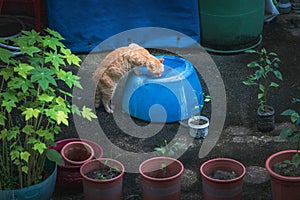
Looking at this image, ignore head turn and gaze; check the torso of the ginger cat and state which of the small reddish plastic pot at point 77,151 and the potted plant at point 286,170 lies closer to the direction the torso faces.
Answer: the potted plant

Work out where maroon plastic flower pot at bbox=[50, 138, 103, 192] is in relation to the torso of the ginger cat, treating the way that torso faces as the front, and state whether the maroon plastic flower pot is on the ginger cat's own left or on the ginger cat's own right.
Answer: on the ginger cat's own right

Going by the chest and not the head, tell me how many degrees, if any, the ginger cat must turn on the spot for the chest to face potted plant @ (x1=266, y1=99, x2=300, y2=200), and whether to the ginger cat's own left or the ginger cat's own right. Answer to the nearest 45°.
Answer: approximately 45° to the ginger cat's own right

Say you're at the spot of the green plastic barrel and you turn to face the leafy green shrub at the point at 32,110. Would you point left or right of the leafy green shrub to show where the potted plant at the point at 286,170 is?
left

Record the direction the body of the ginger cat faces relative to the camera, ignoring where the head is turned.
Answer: to the viewer's right

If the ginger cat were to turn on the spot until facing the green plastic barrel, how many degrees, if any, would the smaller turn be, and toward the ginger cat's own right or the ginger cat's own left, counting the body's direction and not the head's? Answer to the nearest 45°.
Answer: approximately 45° to the ginger cat's own left

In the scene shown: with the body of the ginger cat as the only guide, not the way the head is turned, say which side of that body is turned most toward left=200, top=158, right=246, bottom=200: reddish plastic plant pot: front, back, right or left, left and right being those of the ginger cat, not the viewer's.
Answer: right

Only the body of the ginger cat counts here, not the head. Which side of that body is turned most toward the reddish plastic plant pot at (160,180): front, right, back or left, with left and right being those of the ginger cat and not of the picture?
right

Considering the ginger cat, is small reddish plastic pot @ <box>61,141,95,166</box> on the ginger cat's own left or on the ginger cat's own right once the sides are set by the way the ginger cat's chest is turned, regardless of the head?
on the ginger cat's own right
